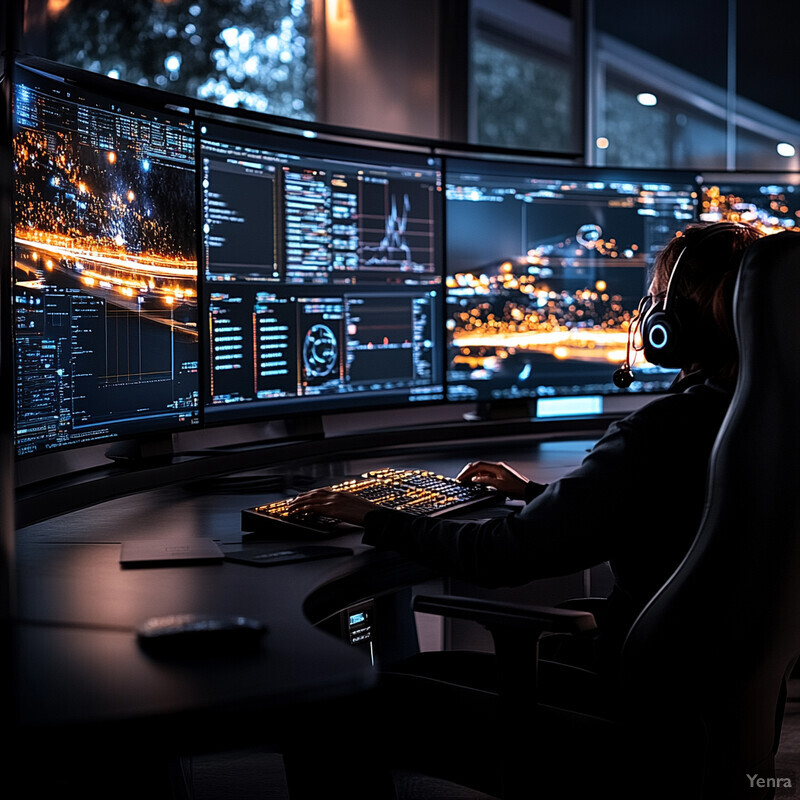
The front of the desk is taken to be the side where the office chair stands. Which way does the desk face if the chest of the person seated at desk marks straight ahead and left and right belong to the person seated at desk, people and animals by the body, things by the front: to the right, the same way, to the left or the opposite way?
the opposite way

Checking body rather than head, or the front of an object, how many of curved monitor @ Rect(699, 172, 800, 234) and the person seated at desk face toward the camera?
1

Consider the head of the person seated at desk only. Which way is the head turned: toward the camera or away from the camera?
away from the camera

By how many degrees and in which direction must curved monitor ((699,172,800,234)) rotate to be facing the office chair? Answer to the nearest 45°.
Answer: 0° — it already faces it

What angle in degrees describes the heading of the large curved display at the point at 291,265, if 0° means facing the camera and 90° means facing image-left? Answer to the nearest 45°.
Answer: approximately 315°

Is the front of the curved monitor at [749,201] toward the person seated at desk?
yes

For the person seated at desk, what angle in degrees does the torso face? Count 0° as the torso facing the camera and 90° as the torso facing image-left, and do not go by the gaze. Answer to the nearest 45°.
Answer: approximately 135°

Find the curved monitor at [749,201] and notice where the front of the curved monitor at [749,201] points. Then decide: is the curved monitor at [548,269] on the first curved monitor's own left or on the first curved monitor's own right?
on the first curved monitor's own right

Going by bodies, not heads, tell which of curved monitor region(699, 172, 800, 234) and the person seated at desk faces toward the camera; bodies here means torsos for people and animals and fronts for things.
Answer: the curved monitor

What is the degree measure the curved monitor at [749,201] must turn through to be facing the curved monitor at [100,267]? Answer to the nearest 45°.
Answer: approximately 45° to its right

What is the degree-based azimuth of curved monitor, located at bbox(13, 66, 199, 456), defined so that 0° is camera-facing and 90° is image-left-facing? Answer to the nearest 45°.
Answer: approximately 315°

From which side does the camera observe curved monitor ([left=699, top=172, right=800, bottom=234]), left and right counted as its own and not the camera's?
front

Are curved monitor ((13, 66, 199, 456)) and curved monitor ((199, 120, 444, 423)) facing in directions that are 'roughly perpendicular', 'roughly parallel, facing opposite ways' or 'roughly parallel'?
roughly parallel

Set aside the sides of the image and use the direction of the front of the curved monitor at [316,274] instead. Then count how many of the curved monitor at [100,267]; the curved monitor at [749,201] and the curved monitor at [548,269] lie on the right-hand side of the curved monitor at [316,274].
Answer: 1

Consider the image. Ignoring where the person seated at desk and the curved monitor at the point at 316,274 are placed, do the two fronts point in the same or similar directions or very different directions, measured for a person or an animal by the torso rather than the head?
very different directions

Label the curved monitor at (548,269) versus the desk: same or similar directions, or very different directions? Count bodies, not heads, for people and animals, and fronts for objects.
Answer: same or similar directions
